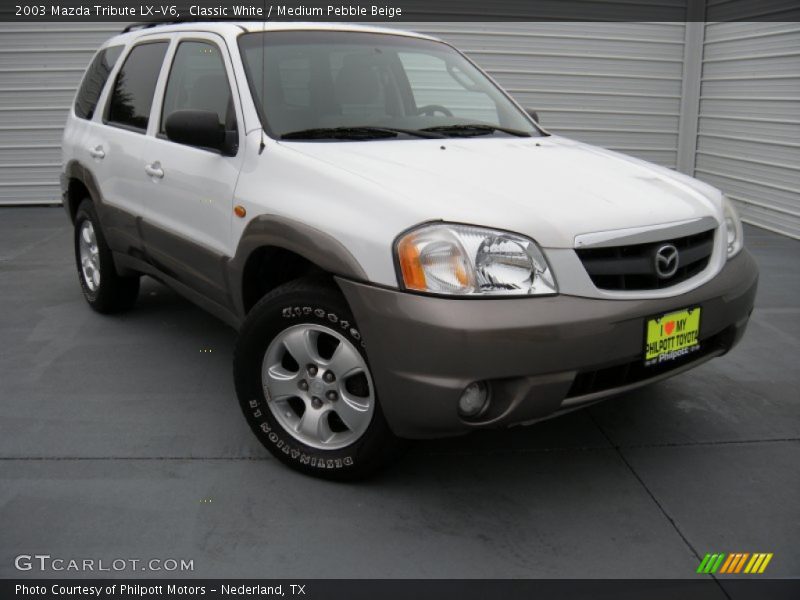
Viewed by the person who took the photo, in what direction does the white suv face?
facing the viewer and to the right of the viewer
